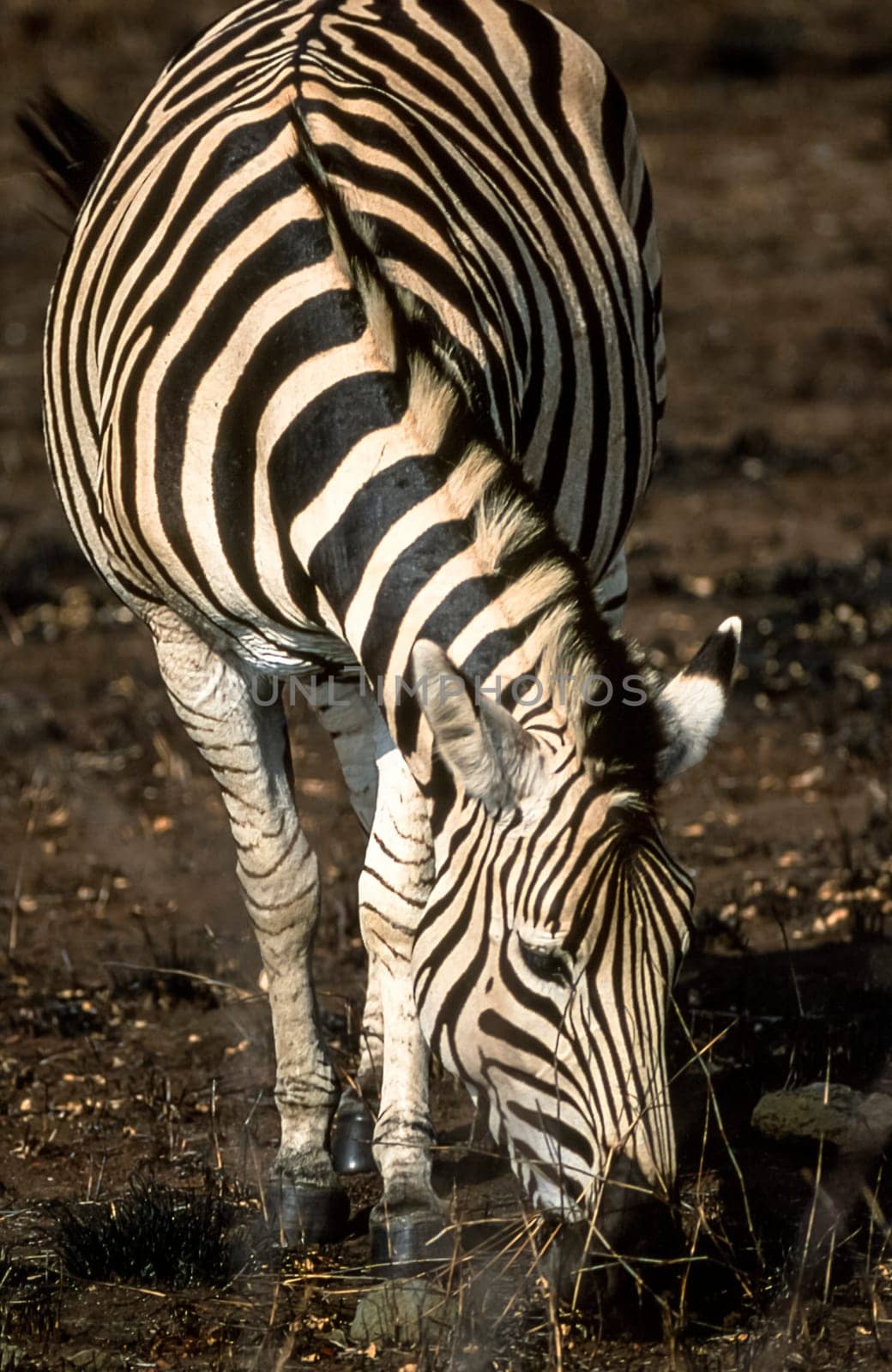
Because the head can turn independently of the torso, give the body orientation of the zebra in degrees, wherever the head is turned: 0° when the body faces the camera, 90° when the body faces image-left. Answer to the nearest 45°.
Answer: approximately 0°

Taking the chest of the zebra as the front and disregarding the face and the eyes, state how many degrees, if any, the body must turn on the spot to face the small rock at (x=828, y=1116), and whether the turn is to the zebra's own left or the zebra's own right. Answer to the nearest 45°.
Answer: approximately 135° to the zebra's own left
